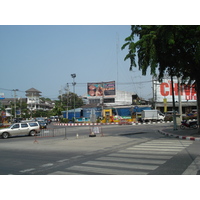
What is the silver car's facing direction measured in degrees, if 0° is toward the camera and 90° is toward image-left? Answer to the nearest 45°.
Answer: approximately 90°

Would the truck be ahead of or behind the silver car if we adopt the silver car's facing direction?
behind
